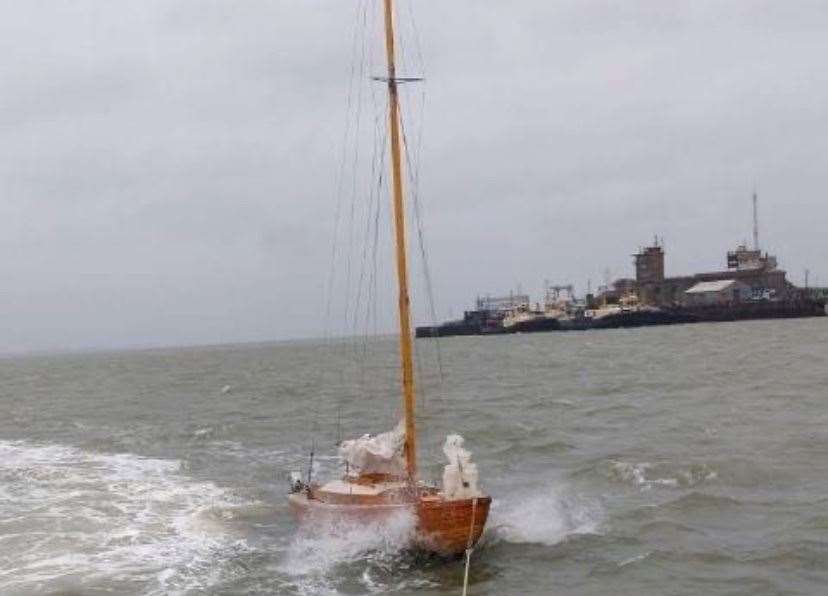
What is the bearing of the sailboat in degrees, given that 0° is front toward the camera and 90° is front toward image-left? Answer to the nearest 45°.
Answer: approximately 315°
